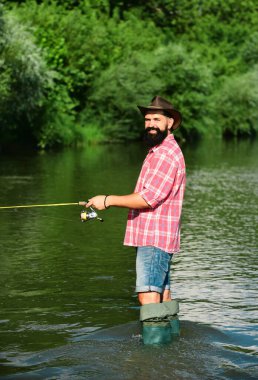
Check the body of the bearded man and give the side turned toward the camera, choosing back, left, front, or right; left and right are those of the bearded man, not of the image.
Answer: left
